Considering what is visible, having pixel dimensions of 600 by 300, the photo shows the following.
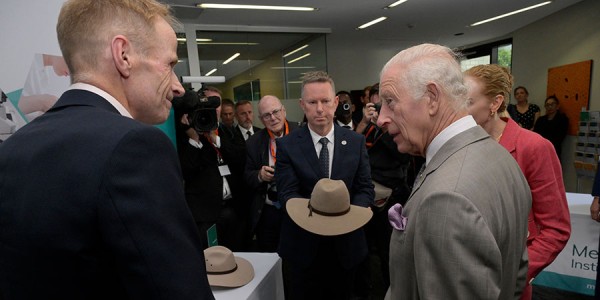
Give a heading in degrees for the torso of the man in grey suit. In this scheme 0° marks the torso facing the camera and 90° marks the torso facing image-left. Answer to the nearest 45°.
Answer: approximately 90°

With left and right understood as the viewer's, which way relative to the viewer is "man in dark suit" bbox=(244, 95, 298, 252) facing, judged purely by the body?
facing the viewer

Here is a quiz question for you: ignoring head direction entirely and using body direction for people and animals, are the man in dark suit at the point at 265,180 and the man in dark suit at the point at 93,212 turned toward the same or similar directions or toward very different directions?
very different directions

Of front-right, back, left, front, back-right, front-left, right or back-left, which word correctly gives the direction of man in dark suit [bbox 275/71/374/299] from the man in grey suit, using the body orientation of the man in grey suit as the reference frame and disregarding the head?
front-right

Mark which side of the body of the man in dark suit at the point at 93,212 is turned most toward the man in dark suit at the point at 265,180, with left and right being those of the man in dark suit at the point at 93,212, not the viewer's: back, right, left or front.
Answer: front

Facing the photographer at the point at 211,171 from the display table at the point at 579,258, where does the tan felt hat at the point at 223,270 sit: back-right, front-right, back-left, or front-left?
front-left

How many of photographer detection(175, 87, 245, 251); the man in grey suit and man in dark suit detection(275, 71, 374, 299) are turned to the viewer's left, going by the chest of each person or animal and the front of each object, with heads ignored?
1

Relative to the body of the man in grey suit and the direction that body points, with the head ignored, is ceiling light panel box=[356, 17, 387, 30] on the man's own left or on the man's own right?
on the man's own right

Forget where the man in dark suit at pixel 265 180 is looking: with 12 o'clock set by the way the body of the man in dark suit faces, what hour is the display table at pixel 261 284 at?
The display table is roughly at 12 o'clock from the man in dark suit.

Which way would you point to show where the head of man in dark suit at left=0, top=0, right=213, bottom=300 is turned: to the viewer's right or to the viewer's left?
to the viewer's right

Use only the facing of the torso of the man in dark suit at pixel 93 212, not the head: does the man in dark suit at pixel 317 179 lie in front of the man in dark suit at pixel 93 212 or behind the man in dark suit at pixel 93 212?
in front

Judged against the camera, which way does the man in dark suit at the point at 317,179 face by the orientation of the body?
toward the camera

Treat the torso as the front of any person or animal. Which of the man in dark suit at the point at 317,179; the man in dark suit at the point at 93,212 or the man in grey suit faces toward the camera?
the man in dark suit at the point at 317,179

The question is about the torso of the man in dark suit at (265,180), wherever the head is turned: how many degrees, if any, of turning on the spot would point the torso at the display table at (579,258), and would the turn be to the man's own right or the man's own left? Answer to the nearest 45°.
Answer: approximately 90° to the man's own left

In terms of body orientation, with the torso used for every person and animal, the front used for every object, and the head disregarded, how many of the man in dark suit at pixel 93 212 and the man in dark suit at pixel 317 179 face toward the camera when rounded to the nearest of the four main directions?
1

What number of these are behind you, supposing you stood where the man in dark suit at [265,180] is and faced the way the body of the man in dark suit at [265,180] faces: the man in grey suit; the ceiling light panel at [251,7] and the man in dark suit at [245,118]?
2

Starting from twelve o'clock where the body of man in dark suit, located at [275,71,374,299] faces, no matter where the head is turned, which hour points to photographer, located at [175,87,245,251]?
The photographer is roughly at 4 o'clock from the man in dark suit.
